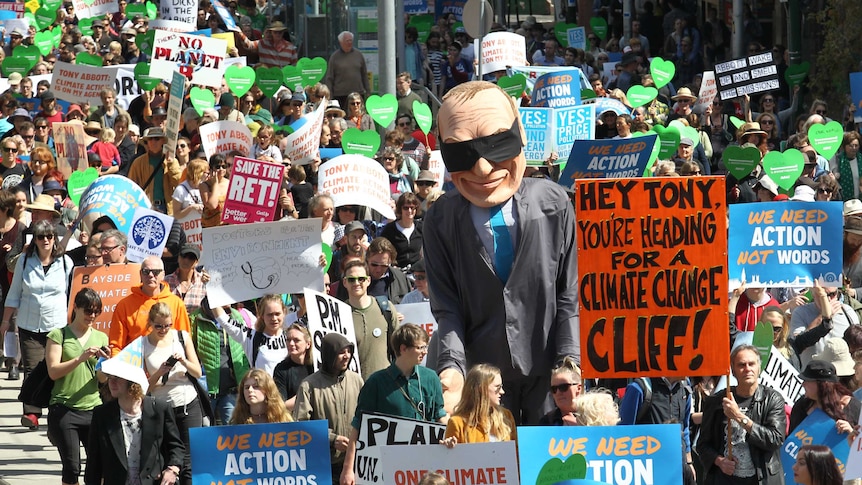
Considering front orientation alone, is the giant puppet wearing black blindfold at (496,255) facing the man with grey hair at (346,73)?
no

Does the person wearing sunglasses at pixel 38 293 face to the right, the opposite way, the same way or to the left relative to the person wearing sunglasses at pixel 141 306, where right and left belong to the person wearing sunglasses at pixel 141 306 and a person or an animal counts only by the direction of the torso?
the same way

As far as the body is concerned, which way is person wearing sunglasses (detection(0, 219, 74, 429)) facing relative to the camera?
toward the camera

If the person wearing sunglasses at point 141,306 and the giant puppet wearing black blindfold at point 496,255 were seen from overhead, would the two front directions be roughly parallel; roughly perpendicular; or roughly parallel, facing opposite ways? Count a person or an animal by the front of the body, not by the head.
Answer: roughly parallel

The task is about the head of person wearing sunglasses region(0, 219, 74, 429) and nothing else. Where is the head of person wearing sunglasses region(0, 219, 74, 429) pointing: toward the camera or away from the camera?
toward the camera

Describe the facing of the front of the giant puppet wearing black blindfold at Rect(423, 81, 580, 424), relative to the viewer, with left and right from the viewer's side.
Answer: facing the viewer

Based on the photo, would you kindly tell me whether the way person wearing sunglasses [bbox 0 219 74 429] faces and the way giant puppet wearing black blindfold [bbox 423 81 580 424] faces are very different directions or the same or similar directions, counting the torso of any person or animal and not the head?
same or similar directions

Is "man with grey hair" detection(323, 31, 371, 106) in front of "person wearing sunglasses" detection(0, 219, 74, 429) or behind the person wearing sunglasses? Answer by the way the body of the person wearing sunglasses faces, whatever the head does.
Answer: behind

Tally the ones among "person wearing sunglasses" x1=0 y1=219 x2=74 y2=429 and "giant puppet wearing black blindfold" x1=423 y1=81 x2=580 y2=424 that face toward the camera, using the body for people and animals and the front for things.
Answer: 2

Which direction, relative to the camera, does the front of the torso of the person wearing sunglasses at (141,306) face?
toward the camera

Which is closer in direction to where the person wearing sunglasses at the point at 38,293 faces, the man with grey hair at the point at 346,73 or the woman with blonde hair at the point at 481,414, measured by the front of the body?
the woman with blonde hair

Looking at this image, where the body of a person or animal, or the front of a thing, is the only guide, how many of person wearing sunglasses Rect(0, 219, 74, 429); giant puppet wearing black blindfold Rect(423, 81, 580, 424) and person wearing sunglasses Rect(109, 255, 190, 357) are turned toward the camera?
3

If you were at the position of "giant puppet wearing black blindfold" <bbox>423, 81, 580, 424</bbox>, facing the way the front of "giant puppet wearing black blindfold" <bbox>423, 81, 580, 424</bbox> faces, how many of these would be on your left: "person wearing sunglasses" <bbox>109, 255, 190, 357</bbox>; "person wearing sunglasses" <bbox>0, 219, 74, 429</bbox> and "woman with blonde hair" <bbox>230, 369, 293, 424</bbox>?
0
